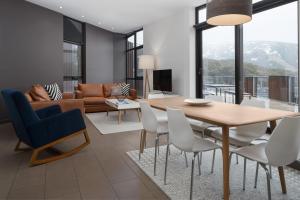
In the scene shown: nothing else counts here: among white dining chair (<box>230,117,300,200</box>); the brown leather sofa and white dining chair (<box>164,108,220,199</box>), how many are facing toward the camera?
1

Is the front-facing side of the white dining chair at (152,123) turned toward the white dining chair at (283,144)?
no

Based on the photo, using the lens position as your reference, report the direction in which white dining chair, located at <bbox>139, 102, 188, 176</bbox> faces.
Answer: facing away from the viewer and to the right of the viewer

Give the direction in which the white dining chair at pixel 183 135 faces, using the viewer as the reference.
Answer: facing away from the viewer and to the right of the viewer

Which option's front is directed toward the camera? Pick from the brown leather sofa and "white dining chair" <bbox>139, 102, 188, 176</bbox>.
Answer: the brown leather sofa

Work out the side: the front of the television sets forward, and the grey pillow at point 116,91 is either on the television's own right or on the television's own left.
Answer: on the television's own right

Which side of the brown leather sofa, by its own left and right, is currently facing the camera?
front

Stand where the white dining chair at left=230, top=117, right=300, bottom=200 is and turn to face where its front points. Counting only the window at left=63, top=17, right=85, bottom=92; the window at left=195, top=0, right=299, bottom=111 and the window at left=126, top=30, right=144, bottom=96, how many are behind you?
0

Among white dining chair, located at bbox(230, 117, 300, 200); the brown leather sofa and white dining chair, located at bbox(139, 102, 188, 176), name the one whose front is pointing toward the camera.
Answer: the brown leather sofa

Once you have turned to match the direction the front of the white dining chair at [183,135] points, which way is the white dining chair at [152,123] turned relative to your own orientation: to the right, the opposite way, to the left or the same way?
the same way

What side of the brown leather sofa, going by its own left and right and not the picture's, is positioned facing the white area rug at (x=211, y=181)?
front

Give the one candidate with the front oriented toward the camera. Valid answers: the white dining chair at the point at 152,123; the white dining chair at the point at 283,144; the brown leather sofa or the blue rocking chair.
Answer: the brown leather sofa

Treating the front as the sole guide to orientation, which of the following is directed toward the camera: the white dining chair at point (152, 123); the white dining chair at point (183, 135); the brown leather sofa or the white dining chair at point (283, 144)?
the brown leather sofa

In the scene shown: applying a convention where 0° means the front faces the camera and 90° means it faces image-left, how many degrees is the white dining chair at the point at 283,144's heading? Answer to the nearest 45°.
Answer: approximately 135°

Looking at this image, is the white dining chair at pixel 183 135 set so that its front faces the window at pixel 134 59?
no

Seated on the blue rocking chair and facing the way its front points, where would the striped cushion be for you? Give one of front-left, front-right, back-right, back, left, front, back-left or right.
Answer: front-left
